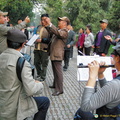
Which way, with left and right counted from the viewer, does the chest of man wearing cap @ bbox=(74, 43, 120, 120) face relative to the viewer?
facing to the left of the viewer

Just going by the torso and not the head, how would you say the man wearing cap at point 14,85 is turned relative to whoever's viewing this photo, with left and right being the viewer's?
facing away from the viewer and to the right of the viewer

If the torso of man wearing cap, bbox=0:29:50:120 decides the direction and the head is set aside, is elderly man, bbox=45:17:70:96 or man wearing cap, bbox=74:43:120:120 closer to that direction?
the elderly man

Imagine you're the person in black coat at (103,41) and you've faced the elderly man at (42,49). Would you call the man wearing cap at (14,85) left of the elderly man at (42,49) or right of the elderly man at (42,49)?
left

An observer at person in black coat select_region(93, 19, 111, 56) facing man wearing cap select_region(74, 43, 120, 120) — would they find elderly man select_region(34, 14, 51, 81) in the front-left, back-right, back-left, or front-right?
front-right

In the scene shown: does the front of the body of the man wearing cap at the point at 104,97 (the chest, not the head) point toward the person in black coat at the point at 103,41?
no

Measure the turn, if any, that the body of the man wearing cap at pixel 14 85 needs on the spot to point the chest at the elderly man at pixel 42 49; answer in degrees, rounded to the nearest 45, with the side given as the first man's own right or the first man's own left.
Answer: approximately 45° to the first man's own left

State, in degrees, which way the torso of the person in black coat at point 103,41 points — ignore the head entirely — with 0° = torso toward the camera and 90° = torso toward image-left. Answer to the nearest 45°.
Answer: approximately 45°

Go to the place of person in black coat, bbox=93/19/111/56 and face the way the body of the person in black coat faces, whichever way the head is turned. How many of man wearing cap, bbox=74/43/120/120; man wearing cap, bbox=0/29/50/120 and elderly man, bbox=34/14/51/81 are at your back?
0

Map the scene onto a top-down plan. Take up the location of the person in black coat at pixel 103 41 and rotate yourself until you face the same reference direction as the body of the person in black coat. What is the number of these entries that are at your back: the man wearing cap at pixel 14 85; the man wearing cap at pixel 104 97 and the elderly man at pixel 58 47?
0

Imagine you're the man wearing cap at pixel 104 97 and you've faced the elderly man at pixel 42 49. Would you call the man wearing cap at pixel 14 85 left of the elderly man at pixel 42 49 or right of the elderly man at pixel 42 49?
left

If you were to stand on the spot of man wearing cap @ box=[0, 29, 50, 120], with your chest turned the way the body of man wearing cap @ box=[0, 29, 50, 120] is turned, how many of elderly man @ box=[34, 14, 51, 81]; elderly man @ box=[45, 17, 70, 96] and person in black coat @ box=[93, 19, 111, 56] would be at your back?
0

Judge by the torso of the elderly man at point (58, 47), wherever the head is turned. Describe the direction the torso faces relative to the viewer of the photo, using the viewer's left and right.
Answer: facing to the left of the viewer
